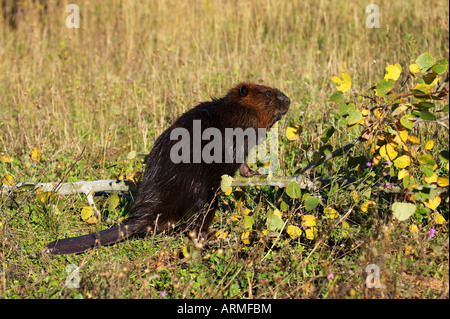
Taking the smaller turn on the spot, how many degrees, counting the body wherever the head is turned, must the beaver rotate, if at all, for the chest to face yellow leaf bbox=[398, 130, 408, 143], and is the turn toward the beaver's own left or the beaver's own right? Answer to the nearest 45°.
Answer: approximately 45° to the beaver's own right

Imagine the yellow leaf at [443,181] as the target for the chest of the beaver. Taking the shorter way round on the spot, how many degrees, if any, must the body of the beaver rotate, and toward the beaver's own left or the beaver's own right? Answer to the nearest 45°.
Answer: approximately 45° to the beaver's own right

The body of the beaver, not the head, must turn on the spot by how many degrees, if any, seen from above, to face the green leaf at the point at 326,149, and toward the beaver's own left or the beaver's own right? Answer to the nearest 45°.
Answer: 0° — it already faces it

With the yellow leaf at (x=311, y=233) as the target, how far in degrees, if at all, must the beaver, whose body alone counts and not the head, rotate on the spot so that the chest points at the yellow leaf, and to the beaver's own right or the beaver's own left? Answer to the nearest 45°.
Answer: approximately 45° to the beaver's own right

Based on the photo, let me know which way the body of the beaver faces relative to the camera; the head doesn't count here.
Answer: to the viewer's right

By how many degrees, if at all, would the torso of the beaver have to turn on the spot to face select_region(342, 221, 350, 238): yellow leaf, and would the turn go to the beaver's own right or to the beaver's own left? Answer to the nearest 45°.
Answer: approximately 45° to the beaver's own right

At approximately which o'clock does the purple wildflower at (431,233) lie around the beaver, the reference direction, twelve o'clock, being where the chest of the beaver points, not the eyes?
The purple wildflower is roughly at 1 o'clock from the beaver.
